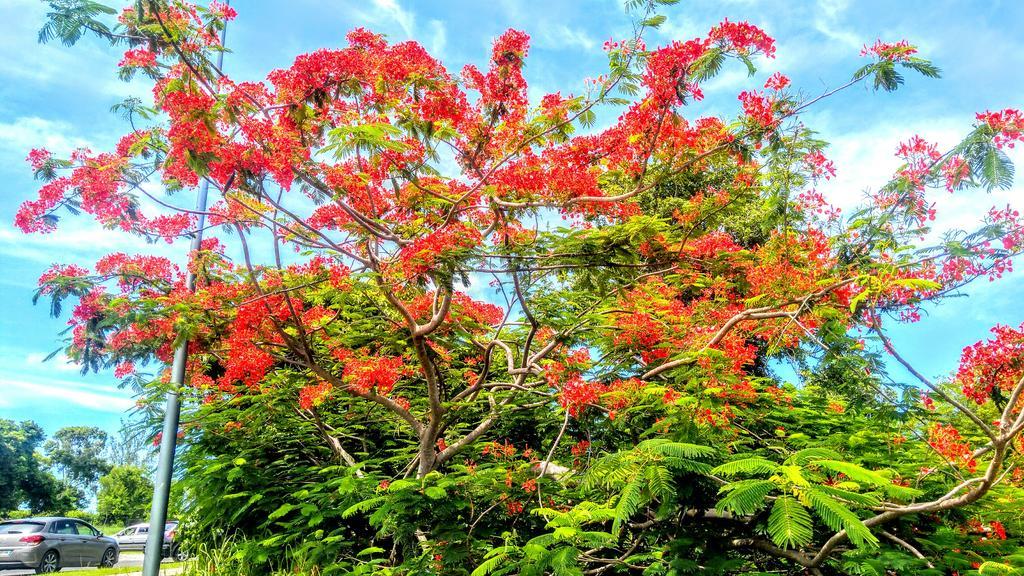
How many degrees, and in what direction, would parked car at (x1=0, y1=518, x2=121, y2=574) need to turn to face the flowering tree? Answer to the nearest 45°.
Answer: approximately 135° to its right

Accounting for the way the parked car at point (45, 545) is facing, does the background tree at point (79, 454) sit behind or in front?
in front

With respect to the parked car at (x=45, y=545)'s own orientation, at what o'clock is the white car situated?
The white car is roughly at 11 o'clock from the parked car.

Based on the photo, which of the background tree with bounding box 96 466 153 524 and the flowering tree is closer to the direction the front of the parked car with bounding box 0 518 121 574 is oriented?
the background tree

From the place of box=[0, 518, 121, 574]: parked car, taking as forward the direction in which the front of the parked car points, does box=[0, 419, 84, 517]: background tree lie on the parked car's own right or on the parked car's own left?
on the parked car's own left

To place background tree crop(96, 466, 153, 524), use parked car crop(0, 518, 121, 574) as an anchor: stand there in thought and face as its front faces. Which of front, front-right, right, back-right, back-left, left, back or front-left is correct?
front-left
